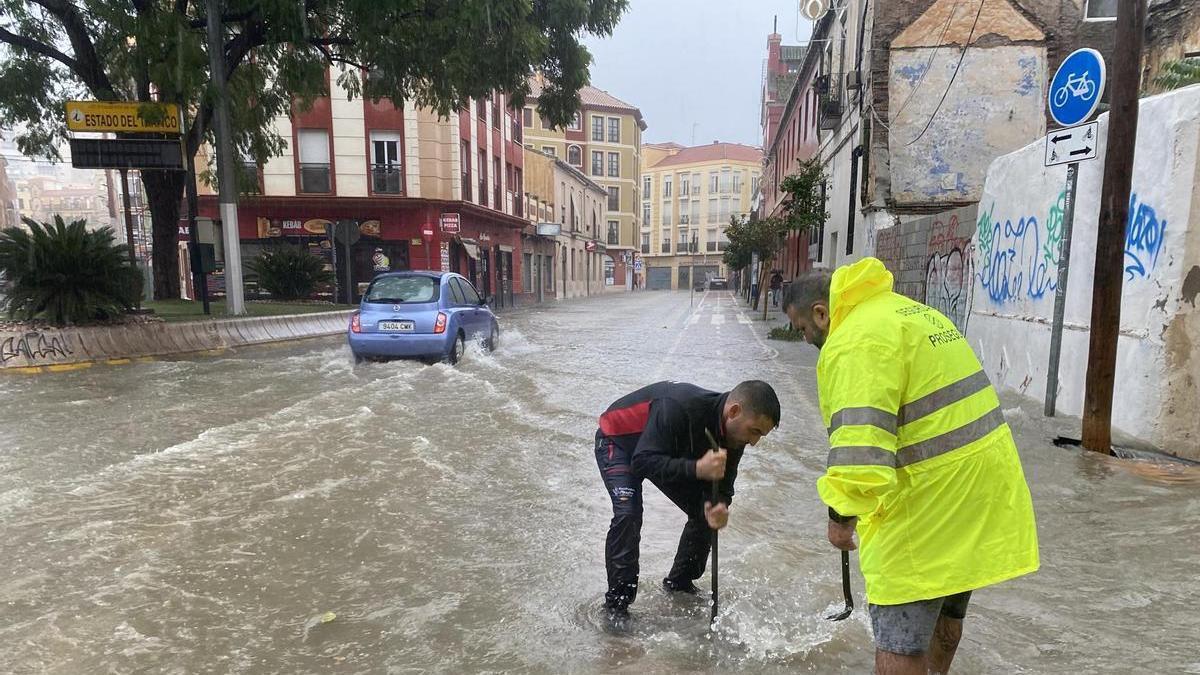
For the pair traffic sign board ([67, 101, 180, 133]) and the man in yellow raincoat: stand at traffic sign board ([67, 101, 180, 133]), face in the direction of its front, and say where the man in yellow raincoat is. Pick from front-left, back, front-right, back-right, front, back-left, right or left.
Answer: front

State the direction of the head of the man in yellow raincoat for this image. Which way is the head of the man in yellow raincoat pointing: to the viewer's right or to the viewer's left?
to the viewer's left

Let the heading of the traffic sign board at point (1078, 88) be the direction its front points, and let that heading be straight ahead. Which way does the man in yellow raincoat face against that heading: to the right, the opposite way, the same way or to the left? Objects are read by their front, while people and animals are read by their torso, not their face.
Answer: to the right

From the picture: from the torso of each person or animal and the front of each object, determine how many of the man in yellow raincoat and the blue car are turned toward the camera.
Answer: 0

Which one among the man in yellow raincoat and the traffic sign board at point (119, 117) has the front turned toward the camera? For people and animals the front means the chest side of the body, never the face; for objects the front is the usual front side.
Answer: the traffic sign board

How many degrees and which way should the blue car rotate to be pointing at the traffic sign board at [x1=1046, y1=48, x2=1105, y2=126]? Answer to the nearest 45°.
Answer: approximately 90° to its right

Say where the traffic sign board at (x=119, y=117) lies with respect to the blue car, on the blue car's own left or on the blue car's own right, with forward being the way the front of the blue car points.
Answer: on the blue car's own left

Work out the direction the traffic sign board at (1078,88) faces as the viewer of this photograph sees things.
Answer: facing the viewer and to the left of the viewer

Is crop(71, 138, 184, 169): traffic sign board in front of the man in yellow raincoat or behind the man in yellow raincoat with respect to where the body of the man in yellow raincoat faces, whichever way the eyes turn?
in front

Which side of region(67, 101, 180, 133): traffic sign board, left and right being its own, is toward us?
front

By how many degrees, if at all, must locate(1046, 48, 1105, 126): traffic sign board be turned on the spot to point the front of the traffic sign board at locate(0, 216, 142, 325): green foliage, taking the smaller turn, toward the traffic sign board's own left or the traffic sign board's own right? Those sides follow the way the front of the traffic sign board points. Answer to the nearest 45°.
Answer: approximately 45° to the traffic sign board's own right

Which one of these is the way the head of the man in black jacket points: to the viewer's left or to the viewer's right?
to the viewer's right

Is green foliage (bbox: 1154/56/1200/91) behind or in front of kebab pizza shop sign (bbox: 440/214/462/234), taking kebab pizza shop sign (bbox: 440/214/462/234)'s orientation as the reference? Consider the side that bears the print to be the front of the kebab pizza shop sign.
in front
